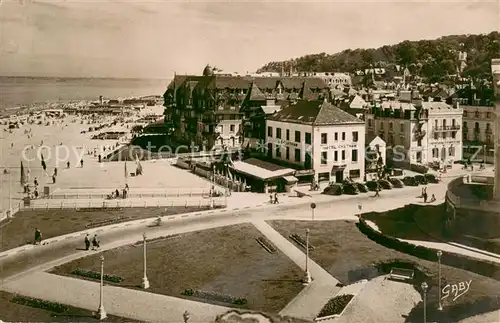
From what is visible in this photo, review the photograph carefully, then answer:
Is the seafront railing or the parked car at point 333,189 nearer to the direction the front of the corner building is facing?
the parked car

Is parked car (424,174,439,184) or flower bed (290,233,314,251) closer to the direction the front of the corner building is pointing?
the flower bed

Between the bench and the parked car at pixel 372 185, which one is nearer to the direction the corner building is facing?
the bench

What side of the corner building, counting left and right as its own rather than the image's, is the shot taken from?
front

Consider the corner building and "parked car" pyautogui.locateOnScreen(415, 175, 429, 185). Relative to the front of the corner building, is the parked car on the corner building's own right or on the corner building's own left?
on the corner building's own left

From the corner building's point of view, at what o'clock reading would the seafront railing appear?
The seafront railing is roughly at 2 o'clock from the corner building.

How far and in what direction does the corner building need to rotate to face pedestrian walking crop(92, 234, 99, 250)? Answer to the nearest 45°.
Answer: approximately 45° to its right

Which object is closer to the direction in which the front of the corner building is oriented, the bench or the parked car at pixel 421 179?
the bench

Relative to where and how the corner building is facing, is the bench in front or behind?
in front

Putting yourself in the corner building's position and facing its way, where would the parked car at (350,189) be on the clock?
The parked car is roughly at 11 o'clock from the corner building.

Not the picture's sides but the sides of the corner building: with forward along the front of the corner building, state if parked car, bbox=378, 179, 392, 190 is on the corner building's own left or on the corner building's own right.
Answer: on the corner building's own left

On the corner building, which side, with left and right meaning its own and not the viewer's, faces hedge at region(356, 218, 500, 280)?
front

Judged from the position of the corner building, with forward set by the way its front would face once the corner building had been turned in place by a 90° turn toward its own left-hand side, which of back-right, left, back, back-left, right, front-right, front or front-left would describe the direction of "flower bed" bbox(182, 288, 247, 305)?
right

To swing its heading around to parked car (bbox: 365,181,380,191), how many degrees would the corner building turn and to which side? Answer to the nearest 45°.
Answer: approximately 45° to its left

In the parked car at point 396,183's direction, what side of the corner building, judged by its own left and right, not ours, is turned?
left

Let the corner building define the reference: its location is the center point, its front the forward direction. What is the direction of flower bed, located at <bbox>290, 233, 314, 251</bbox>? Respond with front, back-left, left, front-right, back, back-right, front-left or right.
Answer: front

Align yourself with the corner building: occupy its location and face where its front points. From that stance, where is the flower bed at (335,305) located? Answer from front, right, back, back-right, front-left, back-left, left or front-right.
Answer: front
